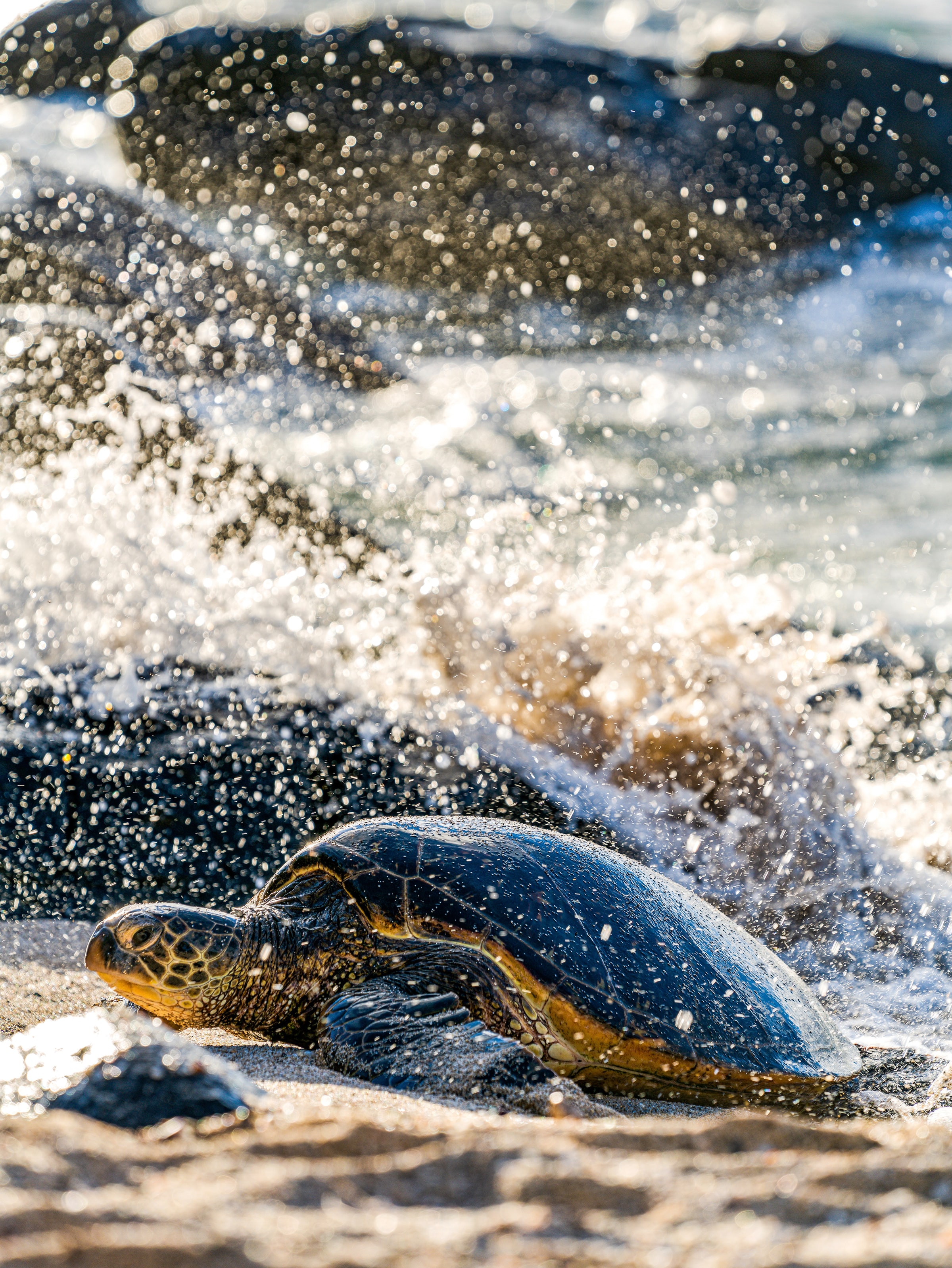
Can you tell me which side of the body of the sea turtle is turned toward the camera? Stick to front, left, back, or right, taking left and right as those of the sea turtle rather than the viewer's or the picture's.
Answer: left
